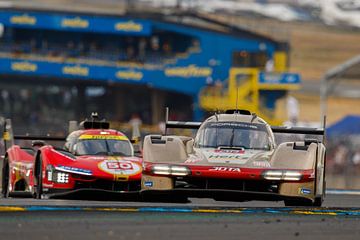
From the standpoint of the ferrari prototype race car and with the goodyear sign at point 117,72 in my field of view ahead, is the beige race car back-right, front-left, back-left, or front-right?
back-right

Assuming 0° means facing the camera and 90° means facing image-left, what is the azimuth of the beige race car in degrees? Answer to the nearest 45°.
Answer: approximately 0°

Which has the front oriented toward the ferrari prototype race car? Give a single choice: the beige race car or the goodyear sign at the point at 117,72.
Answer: the goodyear sign

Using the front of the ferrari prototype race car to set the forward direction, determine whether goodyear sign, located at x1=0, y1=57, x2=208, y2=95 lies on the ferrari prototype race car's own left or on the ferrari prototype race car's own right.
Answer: on the ferrari prototype race car's own left

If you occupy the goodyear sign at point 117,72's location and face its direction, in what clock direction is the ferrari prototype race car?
The ferrari prototype race car is roughly at 12 o'clock from the goodyear sign.

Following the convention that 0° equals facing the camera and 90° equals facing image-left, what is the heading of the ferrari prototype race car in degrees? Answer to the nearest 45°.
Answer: approximately 315°

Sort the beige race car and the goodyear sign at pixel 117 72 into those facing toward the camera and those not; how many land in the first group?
2

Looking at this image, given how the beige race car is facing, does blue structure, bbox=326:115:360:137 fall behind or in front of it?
behind
